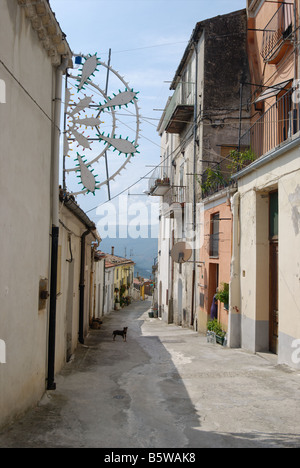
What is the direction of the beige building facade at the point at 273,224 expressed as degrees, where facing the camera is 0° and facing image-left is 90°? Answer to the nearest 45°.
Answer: approximately 45°

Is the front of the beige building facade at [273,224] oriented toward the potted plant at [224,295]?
no

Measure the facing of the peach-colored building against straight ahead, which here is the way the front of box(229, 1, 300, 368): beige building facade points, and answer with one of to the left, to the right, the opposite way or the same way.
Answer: the same way

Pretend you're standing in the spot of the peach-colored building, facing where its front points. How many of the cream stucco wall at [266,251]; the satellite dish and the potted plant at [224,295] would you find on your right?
1

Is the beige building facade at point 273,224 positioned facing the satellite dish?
no

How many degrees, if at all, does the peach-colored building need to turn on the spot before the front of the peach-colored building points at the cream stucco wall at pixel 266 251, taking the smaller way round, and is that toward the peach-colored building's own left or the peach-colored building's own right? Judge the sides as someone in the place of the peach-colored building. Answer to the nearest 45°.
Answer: approximately 45° to the peach-colored building's own left

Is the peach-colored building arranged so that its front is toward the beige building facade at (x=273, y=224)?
no

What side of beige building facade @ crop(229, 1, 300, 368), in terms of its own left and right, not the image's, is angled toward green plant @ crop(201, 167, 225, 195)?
right

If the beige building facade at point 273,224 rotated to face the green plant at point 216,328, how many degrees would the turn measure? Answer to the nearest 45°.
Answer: approximately 90° to its right

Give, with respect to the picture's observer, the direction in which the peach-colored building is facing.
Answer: facing the viewer and to the left of the viewer

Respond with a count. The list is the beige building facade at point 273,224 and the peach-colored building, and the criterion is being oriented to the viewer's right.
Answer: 0

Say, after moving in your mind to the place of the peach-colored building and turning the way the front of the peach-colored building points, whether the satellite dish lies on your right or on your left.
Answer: on your right
